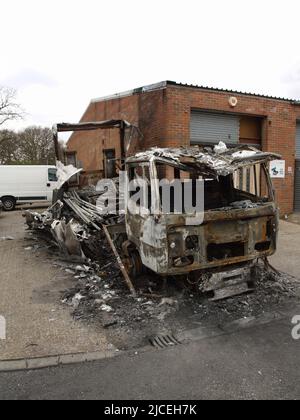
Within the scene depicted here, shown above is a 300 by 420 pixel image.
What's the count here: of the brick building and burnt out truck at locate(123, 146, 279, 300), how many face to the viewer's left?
0

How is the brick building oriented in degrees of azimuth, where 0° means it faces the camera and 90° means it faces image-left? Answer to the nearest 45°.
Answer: approximately 315°

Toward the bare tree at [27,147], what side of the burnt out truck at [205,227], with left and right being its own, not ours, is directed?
back

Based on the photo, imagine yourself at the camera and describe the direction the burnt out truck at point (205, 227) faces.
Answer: facing the viewer and to the right of the viewer

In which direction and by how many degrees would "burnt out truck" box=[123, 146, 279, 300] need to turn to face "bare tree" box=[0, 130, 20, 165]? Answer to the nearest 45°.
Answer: approximately 180°
